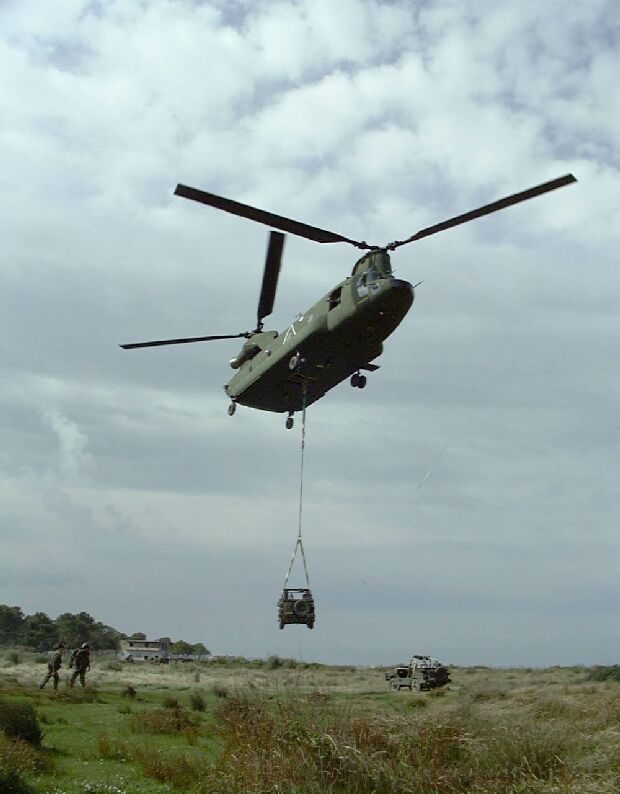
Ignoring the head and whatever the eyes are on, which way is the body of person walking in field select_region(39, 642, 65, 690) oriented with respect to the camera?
to the viewer's right

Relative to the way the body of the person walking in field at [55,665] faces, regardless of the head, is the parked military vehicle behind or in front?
in front

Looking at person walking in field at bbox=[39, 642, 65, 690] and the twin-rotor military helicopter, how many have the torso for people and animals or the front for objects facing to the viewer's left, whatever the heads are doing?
0

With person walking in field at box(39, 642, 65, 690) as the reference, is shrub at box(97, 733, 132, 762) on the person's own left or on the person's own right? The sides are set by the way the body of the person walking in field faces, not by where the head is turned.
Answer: on the person's own right

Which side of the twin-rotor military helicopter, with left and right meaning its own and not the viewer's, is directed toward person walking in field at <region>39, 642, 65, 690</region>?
back
